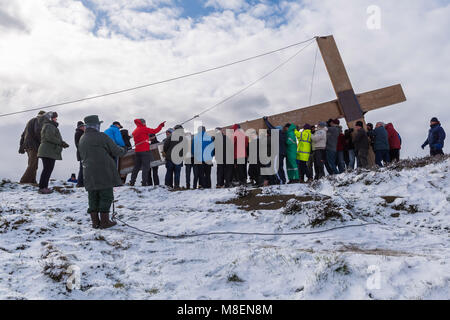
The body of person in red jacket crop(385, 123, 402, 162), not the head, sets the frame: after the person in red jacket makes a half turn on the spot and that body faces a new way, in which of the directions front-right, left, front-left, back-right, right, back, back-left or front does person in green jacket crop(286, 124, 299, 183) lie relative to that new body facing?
back-right

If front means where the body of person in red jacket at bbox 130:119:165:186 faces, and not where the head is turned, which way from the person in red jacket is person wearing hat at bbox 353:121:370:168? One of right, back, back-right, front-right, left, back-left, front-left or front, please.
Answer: front-right

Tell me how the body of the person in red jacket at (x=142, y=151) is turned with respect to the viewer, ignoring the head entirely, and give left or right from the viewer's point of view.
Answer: facing away from the viewer and to the right of the viewer

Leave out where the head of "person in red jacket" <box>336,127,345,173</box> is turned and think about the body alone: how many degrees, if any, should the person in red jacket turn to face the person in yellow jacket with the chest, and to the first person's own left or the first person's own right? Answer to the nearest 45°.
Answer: approximately 45° to the first person's own left

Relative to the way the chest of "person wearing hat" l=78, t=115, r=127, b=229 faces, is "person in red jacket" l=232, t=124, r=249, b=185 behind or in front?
in front

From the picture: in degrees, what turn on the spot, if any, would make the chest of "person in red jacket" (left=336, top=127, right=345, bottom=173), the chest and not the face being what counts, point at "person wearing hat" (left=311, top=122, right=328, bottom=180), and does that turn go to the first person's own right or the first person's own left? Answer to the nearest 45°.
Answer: approximately 45° to the first person's own left

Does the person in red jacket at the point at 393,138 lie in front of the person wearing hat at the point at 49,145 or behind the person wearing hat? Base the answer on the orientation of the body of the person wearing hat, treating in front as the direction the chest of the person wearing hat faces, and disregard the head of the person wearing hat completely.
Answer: in front
